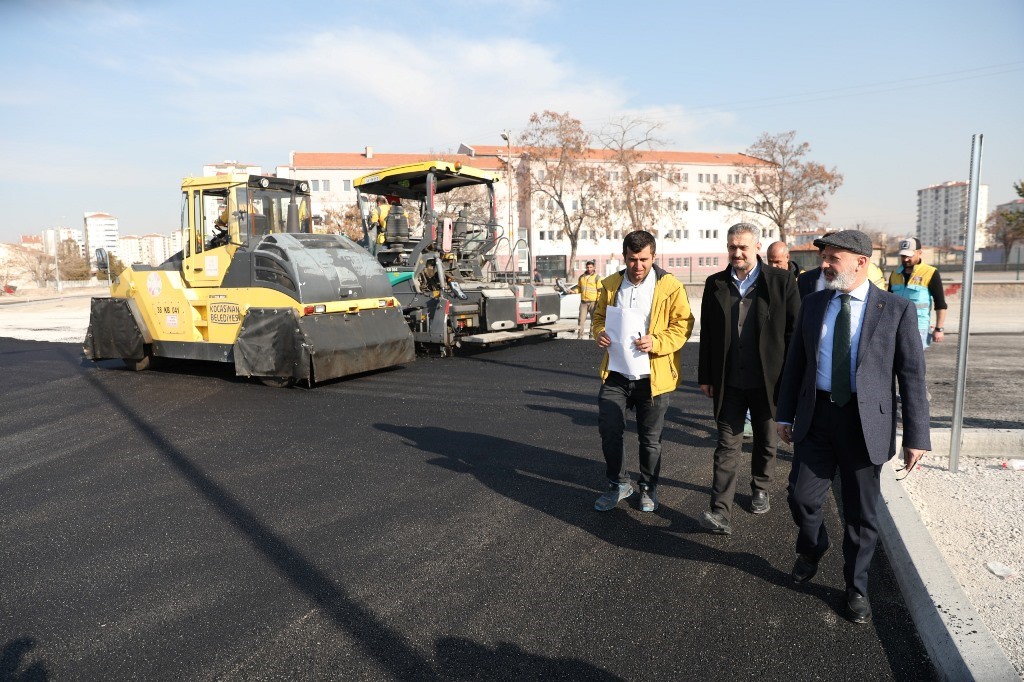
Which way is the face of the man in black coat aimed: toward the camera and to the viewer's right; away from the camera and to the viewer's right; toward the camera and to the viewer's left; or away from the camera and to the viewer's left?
toward the camera and to the viewer's left

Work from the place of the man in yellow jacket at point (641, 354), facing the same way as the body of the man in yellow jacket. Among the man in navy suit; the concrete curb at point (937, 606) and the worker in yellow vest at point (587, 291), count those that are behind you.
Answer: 1

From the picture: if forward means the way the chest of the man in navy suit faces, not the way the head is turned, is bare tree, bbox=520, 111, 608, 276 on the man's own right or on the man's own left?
on the man's own right

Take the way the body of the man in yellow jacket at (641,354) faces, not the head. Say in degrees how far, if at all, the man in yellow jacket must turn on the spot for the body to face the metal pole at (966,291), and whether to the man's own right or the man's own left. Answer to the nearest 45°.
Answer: approximately 90° to the man's own left

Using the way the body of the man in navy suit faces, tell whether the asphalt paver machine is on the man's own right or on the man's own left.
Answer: on the man's own right

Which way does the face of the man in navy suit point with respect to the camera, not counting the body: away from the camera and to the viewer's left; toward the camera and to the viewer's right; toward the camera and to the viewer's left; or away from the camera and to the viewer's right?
toward the camera and to the viewer's left

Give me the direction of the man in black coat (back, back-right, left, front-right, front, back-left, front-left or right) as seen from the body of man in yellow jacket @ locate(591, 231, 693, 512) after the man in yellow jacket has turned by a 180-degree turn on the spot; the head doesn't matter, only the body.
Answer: right

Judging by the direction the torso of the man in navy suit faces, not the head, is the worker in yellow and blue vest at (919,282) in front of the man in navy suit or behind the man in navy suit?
behind

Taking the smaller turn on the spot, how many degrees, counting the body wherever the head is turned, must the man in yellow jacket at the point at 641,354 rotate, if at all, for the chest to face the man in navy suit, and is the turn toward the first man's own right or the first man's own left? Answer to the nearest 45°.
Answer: approximately 45° to the first man's own left

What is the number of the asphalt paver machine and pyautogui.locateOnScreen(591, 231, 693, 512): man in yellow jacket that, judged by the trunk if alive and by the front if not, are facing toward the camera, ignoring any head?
1

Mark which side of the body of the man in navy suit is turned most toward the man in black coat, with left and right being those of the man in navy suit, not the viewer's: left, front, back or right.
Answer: right

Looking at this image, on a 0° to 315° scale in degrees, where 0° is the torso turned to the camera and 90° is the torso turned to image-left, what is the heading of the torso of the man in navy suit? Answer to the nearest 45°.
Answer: approximately 45°

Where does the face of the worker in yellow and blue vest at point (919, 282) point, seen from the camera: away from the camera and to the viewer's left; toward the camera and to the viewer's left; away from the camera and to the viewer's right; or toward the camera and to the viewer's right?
toward the camera and to the viewer's left

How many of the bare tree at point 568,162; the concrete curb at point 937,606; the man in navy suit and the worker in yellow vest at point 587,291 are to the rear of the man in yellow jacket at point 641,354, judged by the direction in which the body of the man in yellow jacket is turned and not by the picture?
2
